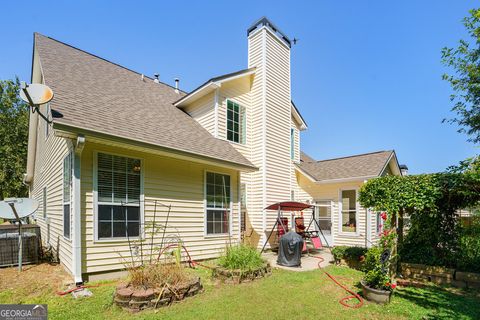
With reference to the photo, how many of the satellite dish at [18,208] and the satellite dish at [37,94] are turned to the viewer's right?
0

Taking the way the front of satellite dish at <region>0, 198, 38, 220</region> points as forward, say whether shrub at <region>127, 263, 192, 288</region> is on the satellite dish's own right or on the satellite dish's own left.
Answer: on the satellite dish's own left

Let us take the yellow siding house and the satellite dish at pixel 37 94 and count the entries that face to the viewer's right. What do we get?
0

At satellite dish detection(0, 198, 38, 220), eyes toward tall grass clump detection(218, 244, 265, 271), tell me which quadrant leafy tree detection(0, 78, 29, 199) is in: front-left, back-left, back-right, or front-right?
back-left

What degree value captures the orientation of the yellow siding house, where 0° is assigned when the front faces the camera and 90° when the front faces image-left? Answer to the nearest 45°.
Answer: approximately 135°

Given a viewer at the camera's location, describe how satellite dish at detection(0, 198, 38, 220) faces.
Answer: facing the viewer and to the left of the viewer

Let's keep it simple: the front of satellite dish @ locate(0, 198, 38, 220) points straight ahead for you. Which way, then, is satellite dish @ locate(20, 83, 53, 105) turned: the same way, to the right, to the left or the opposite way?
the same way

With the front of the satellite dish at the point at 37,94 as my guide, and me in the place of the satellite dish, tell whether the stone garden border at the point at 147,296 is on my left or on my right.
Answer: on my left

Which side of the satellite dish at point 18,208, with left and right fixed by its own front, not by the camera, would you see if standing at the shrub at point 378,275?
left
